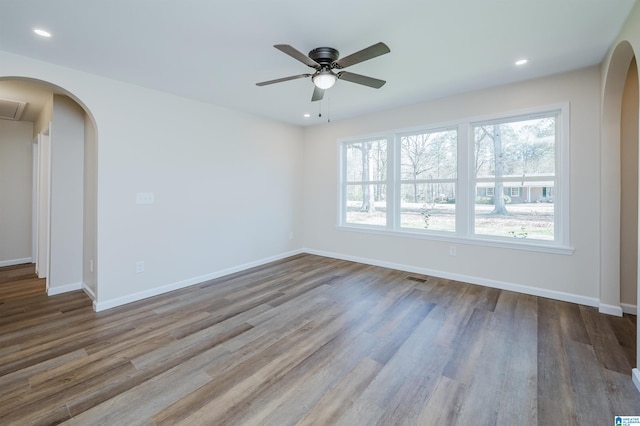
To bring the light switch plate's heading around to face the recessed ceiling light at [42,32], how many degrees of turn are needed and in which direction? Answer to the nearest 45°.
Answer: approximately 45° to its right

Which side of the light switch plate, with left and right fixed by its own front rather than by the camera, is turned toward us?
front

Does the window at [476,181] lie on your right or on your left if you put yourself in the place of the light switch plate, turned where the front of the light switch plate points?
on your left
